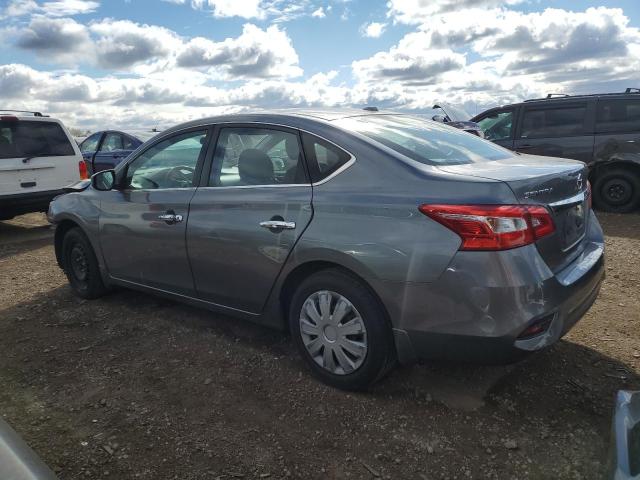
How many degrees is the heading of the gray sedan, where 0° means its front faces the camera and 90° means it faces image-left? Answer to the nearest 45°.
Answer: approximately 135°

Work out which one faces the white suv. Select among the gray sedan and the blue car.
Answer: the gray sedan

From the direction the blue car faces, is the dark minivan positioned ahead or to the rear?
to the rear

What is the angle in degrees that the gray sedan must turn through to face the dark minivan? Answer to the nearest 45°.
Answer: approximately 90° to its right

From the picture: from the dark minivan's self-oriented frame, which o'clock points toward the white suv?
The white suv is roughly at 11 o'clock from the dark minivan.

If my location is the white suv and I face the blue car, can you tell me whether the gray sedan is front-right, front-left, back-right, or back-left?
back-right

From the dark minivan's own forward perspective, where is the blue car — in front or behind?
in front

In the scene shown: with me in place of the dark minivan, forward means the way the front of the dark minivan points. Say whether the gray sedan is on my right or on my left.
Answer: on my left

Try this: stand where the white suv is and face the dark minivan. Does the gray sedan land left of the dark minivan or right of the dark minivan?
right

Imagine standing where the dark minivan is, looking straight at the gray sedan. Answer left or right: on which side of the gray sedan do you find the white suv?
right

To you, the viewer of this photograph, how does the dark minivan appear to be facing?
facing to the left of the viewer

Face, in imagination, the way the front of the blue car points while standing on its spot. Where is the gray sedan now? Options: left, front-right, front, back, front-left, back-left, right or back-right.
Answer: back-left
